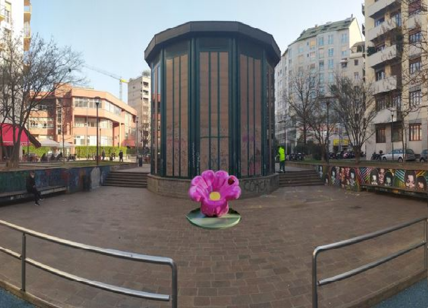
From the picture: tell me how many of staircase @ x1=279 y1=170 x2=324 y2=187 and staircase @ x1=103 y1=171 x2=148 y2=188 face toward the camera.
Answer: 2

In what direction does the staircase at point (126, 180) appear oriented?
toward the camera

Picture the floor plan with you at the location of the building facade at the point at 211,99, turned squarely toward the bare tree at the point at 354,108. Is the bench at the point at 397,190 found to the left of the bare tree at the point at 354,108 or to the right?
right

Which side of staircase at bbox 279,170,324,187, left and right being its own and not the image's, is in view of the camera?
front

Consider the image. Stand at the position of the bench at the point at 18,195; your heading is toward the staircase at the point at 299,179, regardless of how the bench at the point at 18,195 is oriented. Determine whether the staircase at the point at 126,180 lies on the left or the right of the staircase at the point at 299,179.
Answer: left

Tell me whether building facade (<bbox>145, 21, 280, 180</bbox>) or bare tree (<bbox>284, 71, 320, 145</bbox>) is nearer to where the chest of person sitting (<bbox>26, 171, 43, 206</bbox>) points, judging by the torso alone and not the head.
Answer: the building facade

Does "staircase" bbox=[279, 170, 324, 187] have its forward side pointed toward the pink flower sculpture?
yes
